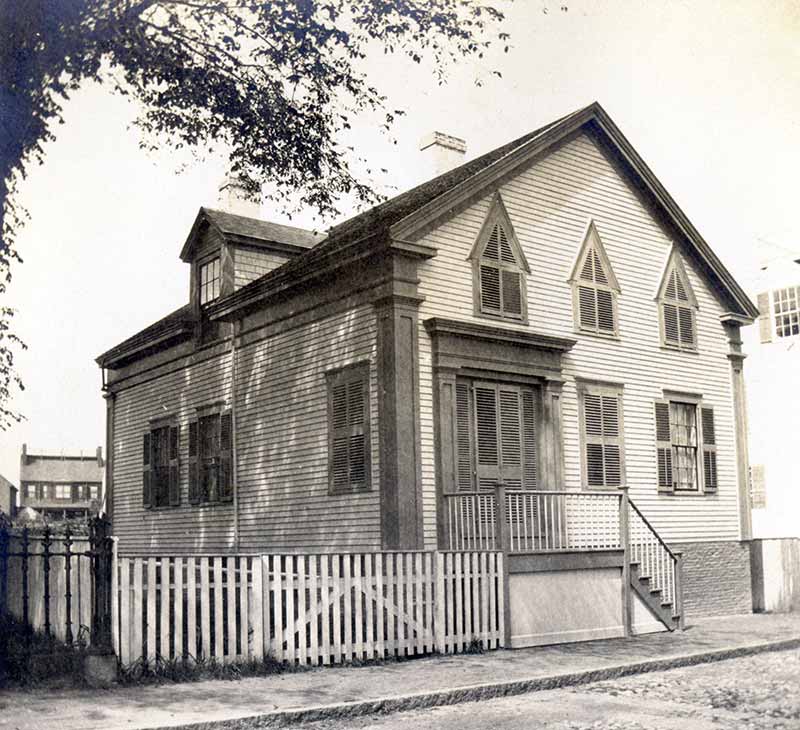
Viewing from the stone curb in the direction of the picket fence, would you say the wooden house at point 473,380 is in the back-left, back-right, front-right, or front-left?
front-right

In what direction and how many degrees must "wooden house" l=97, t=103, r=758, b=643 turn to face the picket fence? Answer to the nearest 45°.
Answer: approximately 45° to its right

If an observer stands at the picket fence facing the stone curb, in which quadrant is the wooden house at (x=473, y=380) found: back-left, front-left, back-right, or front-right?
back-left

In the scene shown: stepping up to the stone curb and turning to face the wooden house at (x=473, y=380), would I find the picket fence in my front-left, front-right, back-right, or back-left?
front-left

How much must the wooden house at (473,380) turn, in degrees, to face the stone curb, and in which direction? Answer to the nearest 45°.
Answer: approximately 45° to its right

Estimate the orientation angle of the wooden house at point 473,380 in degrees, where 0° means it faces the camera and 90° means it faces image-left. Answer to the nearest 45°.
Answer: approximately 315°
